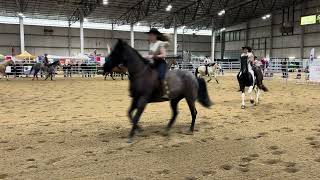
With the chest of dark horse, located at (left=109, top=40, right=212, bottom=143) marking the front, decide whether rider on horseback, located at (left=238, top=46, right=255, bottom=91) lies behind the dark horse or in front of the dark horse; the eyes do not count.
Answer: behind

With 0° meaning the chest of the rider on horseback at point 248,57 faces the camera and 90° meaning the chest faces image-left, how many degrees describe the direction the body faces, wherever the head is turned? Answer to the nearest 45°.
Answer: approximately 45°

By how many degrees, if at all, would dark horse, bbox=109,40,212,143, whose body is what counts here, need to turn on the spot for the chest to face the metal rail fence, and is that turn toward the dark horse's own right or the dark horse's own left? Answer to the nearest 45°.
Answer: approximately 135° to the dark horse's own right

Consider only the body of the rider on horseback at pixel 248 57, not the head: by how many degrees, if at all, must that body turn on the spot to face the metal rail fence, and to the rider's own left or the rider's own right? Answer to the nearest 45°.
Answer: approximately 135° to the rider's own right

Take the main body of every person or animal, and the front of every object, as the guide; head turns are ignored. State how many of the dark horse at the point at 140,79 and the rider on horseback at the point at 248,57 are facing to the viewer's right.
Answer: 0

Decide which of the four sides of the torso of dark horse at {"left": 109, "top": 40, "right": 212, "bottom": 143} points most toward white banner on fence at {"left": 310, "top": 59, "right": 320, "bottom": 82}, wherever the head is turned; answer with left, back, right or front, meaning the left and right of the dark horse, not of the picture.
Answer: back
